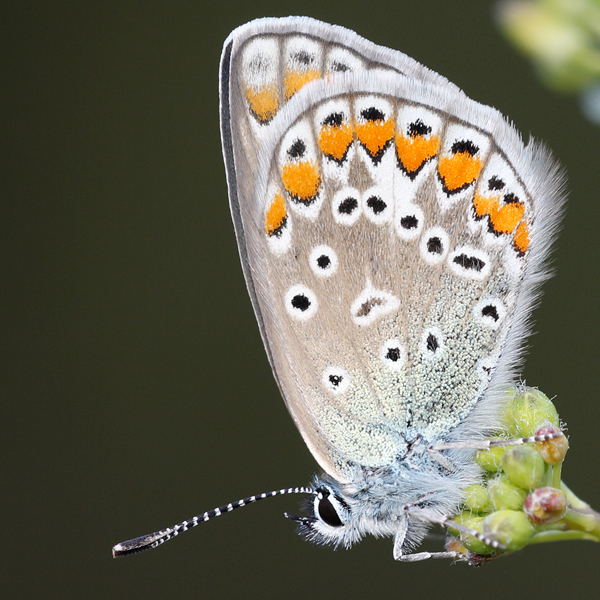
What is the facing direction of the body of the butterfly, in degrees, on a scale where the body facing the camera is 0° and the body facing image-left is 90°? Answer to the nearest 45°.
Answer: approximately 90°
